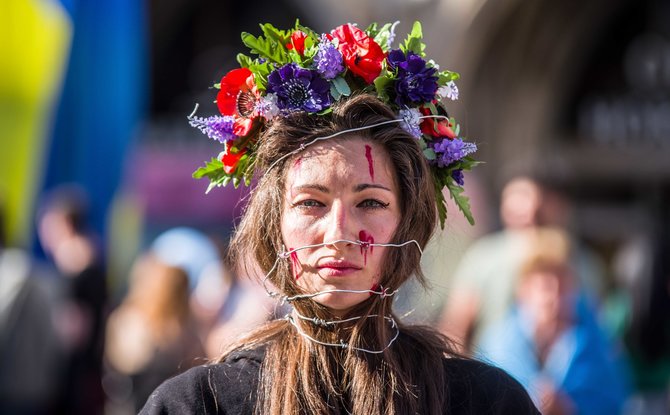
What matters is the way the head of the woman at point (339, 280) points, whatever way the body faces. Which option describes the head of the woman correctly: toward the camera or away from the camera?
toward the camera

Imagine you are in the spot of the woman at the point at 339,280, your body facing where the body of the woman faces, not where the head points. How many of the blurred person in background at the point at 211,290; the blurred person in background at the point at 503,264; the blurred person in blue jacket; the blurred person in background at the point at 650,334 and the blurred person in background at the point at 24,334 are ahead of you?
0

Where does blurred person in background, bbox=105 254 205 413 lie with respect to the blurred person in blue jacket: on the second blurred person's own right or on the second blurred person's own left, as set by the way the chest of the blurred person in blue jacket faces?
on the second blurred person's own right

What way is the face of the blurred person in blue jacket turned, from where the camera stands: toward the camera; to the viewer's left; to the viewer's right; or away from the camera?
toward the camera

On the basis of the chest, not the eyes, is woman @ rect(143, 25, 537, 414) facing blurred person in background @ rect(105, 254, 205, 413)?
no

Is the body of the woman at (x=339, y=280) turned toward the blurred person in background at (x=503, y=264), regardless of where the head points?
no

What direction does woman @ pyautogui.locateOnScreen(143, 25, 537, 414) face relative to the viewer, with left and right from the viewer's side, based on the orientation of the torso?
facing the viewer
